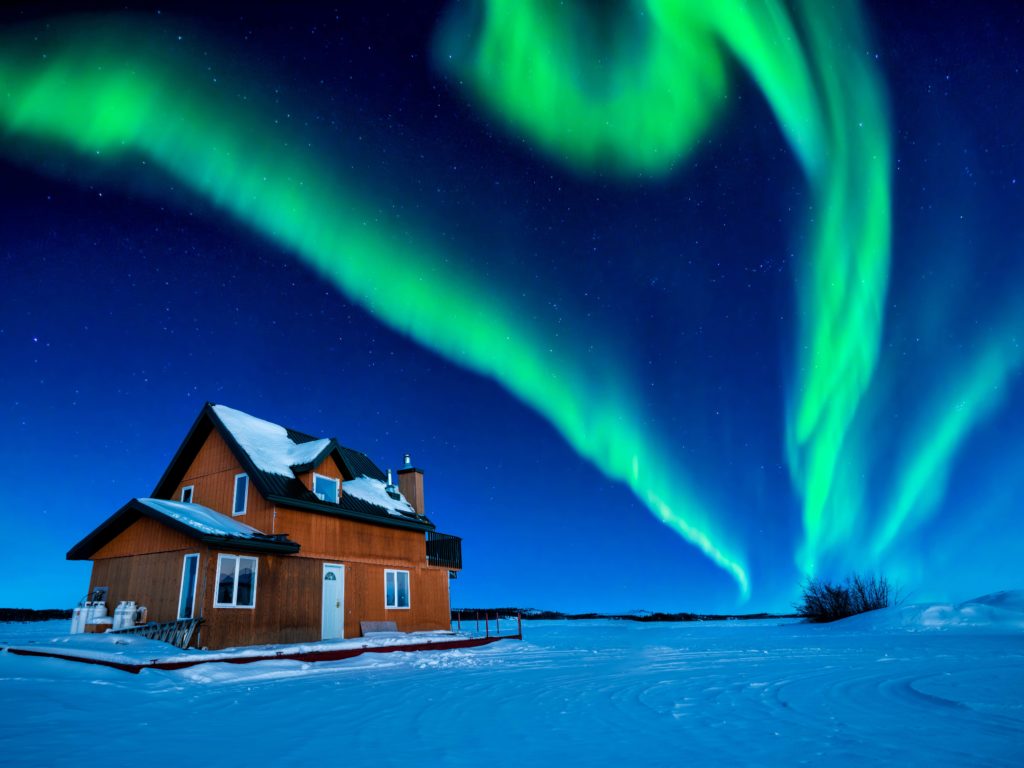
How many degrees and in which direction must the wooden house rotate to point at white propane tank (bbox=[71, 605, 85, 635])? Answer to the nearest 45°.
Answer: approximately 135° to its right

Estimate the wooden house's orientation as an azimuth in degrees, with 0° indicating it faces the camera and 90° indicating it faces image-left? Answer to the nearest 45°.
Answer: approximately 315°
